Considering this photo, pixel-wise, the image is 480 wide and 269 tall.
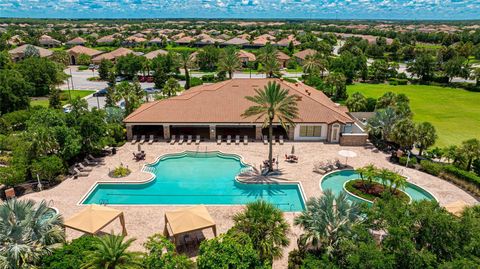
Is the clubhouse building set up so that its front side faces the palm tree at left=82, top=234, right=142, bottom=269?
yes

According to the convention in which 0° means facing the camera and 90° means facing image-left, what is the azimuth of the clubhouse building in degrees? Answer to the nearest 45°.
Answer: approximately 0°

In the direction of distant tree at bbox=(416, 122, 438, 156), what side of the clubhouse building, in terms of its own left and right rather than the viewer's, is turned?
left

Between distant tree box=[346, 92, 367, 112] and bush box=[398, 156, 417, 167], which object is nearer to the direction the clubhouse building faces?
the bush

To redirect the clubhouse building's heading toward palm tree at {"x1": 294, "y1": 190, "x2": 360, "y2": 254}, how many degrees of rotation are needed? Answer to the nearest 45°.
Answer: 0° — it already faces it

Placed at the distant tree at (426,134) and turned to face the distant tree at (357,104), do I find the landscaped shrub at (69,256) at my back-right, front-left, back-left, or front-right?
back-left

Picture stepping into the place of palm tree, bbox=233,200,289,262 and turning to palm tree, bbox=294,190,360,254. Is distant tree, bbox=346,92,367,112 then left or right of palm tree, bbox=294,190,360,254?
left

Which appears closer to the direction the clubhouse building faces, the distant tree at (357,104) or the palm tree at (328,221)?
the palm tree

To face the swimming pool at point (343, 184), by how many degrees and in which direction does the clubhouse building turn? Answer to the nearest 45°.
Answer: approximately 45° to its left
